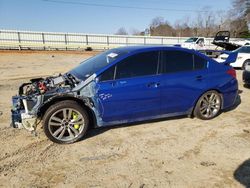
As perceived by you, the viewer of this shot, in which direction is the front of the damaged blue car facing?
facing the viewer and to the left of the viewer

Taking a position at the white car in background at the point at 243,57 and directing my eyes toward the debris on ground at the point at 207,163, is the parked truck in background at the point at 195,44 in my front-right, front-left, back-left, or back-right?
back-right

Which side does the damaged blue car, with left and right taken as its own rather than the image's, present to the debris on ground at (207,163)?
left

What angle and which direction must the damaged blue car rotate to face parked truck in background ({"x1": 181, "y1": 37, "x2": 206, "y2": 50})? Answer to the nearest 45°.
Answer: approximately 135° to its right
